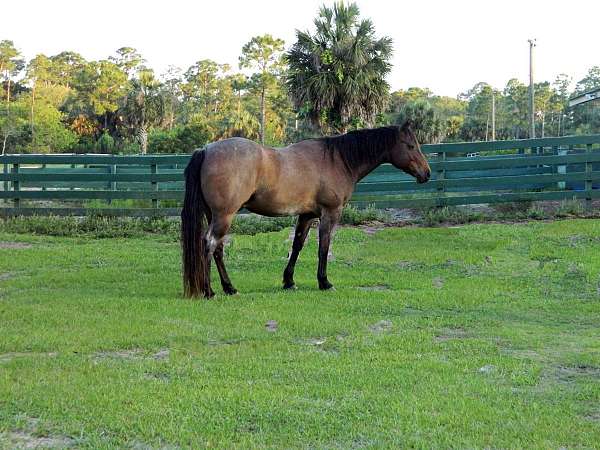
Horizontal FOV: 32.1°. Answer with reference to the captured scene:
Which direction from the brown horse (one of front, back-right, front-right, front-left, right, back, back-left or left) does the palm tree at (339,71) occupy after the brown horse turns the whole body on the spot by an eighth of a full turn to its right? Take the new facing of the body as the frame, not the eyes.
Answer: back-left

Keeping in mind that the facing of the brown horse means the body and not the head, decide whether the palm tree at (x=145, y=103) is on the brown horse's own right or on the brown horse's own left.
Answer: on the brown horse's own left

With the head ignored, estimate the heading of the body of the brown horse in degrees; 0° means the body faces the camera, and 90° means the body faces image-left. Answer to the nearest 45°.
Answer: approximately 270°

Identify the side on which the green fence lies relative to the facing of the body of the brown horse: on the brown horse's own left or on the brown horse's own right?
on the brown horse's own left

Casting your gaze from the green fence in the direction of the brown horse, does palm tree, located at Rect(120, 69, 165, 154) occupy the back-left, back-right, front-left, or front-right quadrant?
back-right
